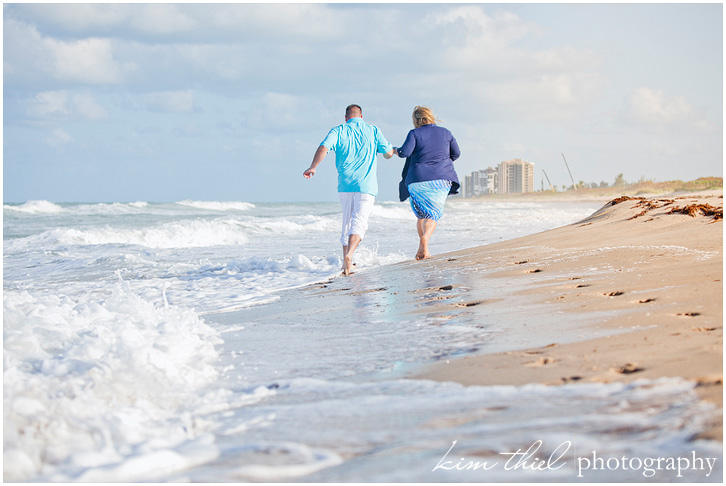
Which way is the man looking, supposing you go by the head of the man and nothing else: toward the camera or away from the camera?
away from the camera

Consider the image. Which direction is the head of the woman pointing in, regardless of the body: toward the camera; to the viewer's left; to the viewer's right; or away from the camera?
away from the camera

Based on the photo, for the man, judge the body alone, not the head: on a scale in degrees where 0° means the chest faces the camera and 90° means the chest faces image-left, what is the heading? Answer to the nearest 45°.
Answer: approximately 180°
